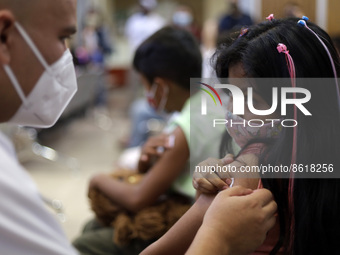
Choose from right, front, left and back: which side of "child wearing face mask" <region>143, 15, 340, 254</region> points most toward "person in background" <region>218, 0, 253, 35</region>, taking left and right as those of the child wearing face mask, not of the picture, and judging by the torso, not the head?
right

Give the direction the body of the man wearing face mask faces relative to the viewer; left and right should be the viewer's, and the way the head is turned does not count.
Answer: facing to the right of the viewer

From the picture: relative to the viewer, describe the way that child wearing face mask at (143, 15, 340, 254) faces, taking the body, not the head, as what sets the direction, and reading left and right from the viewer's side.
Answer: facing to the left of the viewer

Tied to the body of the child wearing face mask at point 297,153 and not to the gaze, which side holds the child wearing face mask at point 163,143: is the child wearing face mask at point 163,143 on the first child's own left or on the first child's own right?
on the first child's own right

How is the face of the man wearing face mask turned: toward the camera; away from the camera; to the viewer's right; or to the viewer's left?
to the viewer's right
